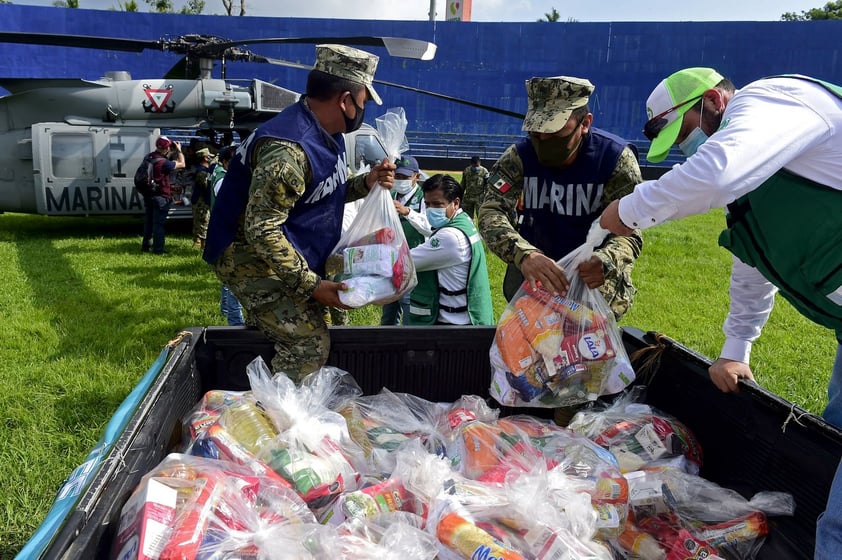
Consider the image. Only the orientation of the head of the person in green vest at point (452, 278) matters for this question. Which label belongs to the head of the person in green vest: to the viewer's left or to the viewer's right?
to the viewer's left

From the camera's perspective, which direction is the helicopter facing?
to the viewer's right

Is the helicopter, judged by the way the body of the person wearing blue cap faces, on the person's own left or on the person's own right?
on the person's own right

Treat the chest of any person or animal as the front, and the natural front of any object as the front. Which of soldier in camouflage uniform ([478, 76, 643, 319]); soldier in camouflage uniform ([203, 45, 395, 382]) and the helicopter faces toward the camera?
soldier in camouflage uniform ([478, 76, 643, 319])

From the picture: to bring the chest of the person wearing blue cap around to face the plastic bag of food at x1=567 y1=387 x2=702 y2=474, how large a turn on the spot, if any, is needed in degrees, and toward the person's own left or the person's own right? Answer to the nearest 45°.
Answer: approximately 45° to the person's own left

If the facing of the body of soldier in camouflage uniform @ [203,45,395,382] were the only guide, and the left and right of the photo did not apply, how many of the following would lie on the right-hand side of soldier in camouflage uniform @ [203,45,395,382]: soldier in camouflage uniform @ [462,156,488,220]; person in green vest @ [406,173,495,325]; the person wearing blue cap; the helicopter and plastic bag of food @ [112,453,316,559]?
1

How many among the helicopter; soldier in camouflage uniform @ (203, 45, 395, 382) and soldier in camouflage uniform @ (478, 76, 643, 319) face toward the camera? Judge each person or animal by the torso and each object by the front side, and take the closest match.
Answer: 1

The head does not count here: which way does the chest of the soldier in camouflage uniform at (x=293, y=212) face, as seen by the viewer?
to the viewer's right

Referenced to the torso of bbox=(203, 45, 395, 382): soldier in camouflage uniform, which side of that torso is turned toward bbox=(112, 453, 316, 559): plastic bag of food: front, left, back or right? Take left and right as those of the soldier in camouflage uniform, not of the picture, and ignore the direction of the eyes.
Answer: right

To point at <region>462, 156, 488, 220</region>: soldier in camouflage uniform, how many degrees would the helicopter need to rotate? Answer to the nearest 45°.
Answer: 0° — it already faces them

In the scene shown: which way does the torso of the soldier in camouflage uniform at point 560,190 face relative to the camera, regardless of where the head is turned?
toward the camera

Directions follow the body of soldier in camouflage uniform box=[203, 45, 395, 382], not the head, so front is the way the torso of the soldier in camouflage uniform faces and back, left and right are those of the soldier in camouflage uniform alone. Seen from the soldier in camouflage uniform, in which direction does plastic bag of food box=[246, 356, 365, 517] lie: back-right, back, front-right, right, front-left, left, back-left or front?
right

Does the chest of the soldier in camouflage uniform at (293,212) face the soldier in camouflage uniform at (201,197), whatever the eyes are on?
no

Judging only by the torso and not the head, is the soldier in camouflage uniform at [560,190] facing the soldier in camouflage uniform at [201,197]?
no
